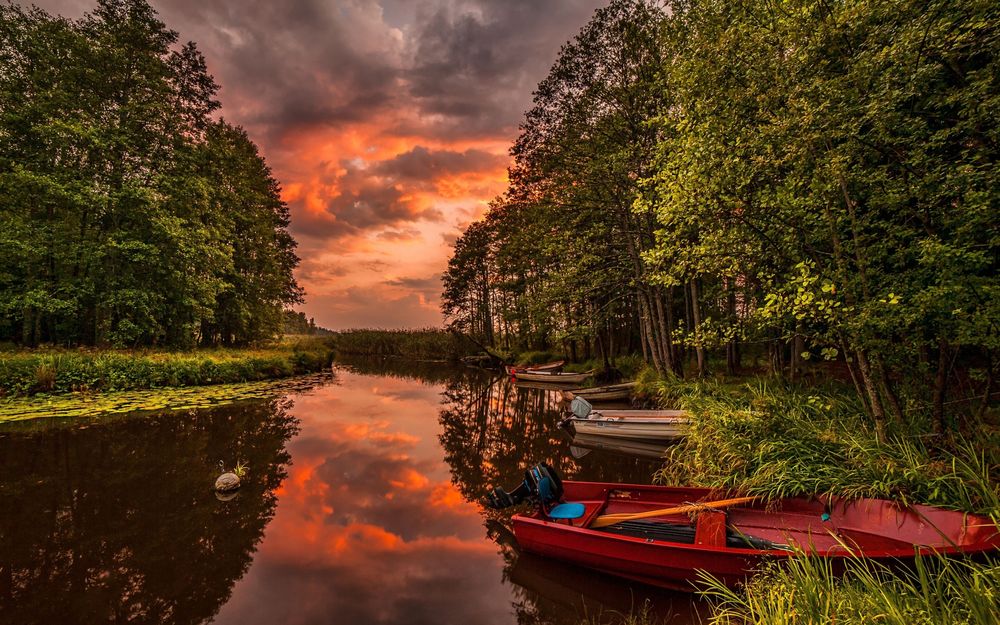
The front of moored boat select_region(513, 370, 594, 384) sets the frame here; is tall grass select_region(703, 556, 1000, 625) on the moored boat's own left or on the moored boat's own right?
on the moored boat's own right

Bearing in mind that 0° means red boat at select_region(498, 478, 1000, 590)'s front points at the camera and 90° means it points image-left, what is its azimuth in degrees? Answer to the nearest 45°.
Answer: approximately 270°

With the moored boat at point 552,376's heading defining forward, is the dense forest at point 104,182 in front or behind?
behind

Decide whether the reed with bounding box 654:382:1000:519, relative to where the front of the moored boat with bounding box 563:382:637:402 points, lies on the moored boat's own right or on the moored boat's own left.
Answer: on the moored boat's own right

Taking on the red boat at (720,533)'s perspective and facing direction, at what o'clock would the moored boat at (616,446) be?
The moored boat is roughly at 8 o'clock from the red boat.

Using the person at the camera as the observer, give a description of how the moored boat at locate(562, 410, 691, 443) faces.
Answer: facing to the right of the viewer

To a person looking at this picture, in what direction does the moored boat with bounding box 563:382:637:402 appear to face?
facing to the right of the viewer

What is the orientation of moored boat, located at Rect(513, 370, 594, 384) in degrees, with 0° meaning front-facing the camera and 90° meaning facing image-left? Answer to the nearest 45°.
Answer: approximately 270°

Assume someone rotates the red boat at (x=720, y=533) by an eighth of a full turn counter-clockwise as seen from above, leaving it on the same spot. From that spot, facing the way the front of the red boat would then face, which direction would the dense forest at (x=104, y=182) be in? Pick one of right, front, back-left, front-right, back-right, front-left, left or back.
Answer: back-left

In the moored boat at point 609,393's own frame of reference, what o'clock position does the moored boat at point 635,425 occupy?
the moored boat at point 635,425 is roughly at 3 o'clock from the moored boat at point 609,393.
